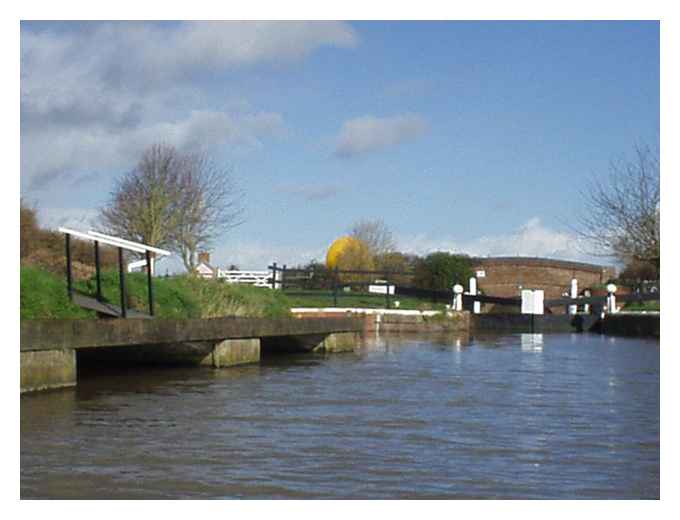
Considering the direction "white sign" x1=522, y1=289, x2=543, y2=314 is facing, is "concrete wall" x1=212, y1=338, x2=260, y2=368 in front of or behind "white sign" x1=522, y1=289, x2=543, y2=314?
in front

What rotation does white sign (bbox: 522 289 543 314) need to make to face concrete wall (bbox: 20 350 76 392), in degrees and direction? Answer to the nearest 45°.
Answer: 0° — it already faces it

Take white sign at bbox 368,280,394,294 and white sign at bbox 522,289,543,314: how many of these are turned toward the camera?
2

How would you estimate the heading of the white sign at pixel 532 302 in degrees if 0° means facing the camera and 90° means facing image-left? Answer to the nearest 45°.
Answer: approximately 0°

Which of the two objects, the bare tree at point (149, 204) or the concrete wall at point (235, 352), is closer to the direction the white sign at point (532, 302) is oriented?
the concrete wall

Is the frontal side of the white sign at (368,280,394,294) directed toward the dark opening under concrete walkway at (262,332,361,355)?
yes

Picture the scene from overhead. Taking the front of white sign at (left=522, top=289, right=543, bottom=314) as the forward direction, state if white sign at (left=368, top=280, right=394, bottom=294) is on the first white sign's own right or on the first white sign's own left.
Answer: on the first white sign's own right

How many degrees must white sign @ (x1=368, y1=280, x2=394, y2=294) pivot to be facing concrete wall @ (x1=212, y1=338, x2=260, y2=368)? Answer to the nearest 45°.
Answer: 0° — it already faces it

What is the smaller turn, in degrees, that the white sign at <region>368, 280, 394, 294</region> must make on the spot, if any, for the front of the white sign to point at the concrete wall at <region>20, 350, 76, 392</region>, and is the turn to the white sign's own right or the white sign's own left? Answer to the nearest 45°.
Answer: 0° — it already faces it
